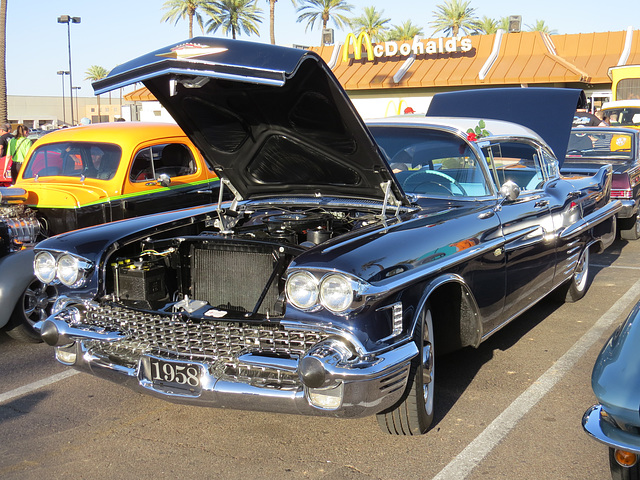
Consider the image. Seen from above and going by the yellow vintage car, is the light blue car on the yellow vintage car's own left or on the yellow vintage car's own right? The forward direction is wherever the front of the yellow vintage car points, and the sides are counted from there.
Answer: on the yellow vintage car's own left

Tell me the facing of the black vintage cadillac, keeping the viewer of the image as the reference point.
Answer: facing the viewer and to the left of the viewer

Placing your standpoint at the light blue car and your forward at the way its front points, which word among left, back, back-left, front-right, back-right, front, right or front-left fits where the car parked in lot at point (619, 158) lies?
back-right

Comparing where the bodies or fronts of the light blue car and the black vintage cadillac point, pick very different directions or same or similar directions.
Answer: same or similar directions

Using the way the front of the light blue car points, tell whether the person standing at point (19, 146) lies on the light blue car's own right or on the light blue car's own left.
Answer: on the light blue car's own right

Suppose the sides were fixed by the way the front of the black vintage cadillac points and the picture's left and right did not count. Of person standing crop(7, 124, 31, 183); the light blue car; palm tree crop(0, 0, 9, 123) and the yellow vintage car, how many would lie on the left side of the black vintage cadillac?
1

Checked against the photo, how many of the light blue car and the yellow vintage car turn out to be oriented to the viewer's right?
0

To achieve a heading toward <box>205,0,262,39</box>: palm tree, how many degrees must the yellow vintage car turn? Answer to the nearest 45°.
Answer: approximately 135° to its right

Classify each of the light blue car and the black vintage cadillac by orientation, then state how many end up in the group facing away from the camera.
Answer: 0

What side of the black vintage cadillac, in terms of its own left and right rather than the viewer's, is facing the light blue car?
left

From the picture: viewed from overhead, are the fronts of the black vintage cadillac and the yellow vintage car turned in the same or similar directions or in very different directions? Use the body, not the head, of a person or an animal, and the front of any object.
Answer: same or similar directions

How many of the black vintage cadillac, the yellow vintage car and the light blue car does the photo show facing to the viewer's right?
0
